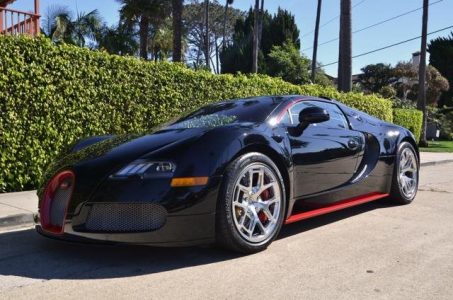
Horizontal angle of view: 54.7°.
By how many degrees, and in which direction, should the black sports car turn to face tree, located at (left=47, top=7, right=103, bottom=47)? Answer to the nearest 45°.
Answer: approximately 135° to its right

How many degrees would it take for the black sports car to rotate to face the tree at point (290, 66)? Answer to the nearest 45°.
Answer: approximately 135° to its right

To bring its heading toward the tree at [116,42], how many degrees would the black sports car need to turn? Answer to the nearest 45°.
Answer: approximately 135° to its right

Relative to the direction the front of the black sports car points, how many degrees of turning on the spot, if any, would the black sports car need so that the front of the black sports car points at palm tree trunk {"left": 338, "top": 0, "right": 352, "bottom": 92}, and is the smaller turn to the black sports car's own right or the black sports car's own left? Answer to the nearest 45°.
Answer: approximately 135° to the black sports car's own right

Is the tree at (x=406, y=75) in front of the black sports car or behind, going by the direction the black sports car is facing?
behind

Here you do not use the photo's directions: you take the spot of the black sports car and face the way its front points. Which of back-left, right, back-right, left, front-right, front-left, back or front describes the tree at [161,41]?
back-right

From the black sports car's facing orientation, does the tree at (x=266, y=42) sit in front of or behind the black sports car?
behind

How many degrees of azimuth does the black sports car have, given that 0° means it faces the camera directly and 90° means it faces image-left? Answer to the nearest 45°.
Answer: approximately 45°

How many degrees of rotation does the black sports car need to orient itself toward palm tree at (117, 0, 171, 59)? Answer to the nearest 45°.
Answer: approximately 135° to its right
